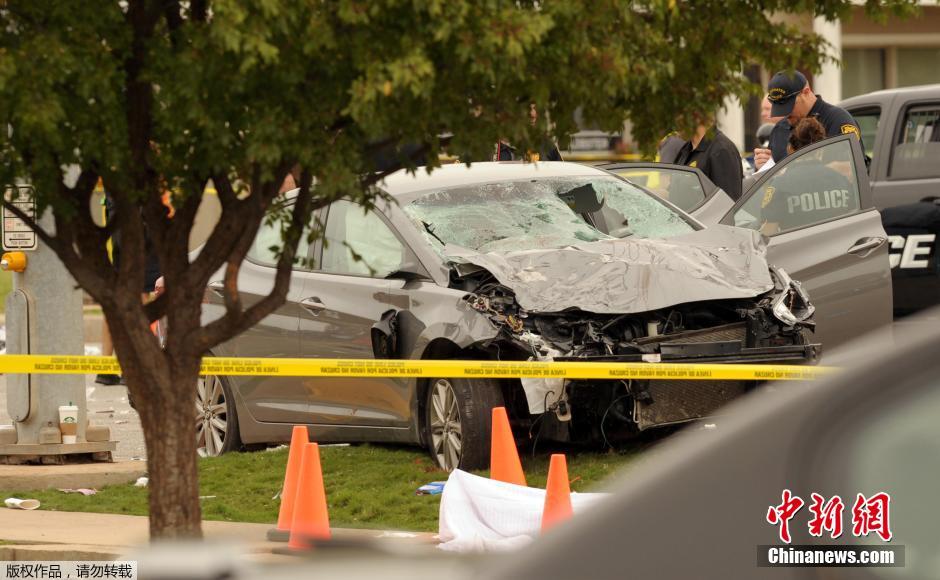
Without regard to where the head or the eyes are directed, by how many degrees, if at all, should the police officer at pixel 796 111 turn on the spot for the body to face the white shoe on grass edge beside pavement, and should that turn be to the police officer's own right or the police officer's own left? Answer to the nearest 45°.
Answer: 0° — they already face it

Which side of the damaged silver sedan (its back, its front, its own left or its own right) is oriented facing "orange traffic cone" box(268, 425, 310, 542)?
right

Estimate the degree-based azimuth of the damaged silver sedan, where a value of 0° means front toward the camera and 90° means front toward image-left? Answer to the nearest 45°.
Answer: approximately 315°

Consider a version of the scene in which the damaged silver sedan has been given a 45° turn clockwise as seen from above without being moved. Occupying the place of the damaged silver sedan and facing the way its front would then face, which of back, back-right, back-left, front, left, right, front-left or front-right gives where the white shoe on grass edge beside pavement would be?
right

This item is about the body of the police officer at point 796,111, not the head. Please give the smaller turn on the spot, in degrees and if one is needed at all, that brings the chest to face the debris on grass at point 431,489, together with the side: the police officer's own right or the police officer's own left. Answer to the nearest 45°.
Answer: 0° — they already face it

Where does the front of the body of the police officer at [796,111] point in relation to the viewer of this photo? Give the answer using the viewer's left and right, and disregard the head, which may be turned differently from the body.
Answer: facing the viewer and to the left of the viewer

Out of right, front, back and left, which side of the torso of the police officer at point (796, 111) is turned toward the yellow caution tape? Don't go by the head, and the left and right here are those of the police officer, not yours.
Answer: front

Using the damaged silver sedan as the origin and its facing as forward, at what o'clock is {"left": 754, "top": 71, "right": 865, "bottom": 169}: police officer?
The police officer is roughly at 9 o'clock from the damaged silver sedan.

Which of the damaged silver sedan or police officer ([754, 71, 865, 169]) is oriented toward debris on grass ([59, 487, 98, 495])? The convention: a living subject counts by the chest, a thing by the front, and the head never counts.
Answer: the police officer

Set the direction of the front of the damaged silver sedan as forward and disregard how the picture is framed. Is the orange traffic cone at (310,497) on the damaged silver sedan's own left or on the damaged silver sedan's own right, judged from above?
on the damaged silver sedan's own right

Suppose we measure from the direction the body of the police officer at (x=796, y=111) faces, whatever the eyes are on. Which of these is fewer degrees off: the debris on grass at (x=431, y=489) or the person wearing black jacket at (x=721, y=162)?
the debris on grass
